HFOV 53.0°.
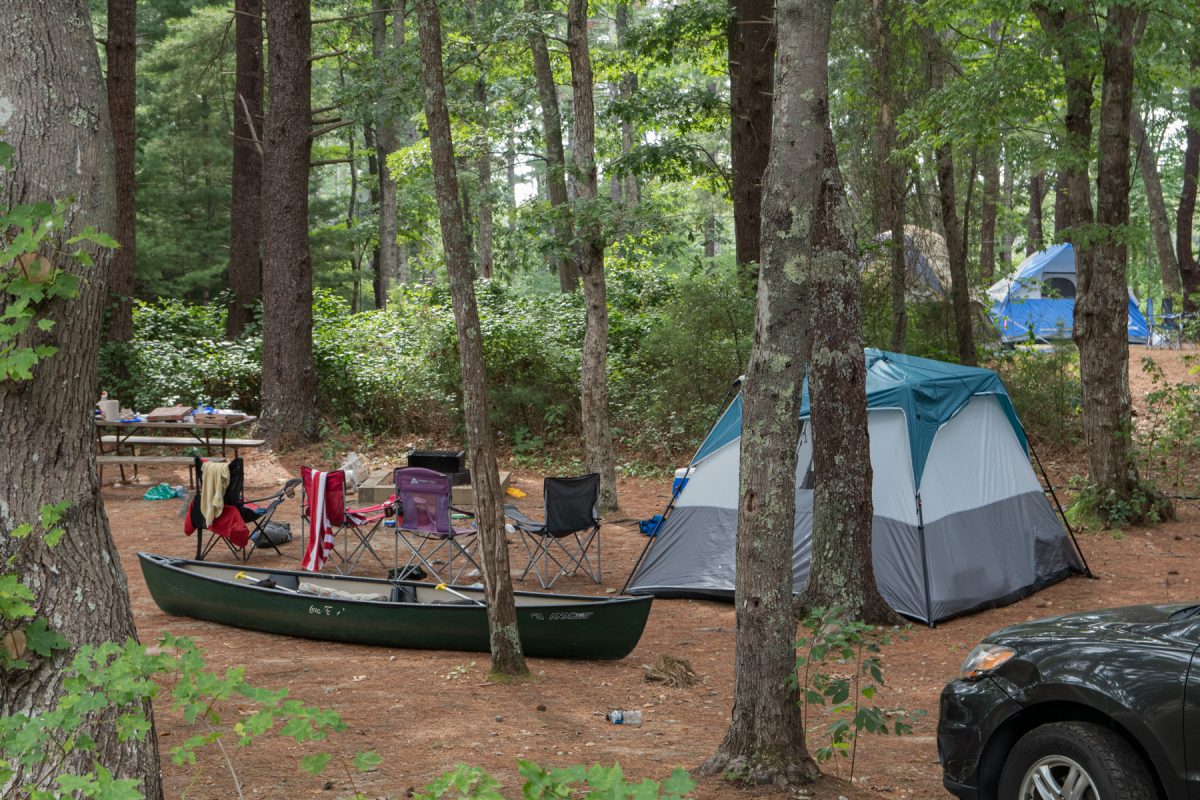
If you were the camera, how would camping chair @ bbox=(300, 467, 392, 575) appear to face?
facing away from the viewer and to the right of the viewer

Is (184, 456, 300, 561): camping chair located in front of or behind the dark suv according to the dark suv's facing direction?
in front

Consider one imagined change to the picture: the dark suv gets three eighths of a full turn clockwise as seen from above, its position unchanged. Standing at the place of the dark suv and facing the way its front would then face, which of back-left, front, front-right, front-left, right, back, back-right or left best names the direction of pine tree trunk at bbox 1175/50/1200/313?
front-left

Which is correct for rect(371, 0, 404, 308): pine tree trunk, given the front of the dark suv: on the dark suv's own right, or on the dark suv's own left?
on the dark suv's own right

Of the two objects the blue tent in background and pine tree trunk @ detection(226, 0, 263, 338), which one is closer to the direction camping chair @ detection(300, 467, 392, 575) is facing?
the blue tent in background

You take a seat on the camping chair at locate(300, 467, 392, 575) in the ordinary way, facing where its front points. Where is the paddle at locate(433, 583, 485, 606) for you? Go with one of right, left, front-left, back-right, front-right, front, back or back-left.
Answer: right

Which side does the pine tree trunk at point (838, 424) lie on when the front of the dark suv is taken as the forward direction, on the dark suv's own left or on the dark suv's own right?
on the dark suv's own right

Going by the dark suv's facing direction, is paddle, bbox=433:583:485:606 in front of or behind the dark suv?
in front

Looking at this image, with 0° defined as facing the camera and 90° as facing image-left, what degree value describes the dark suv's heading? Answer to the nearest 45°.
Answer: approximately 90°

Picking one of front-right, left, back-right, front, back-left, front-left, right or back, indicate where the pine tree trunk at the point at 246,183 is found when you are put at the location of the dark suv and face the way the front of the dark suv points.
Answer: front-right

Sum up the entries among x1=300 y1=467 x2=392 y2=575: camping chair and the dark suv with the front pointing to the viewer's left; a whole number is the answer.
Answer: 1

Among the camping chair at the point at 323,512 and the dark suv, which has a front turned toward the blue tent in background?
the camping chair

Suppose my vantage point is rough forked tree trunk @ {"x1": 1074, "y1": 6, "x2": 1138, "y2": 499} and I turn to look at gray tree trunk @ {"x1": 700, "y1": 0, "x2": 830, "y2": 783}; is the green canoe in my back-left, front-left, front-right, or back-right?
front-right

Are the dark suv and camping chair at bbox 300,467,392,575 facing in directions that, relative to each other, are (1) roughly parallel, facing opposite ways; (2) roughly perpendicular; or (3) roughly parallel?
roughly perpendicular

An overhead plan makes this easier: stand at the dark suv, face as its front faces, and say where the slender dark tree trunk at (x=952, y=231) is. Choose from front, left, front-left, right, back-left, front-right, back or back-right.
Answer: right

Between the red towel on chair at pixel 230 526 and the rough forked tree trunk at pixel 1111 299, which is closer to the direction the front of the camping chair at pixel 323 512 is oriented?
the rough forked tree trunk
